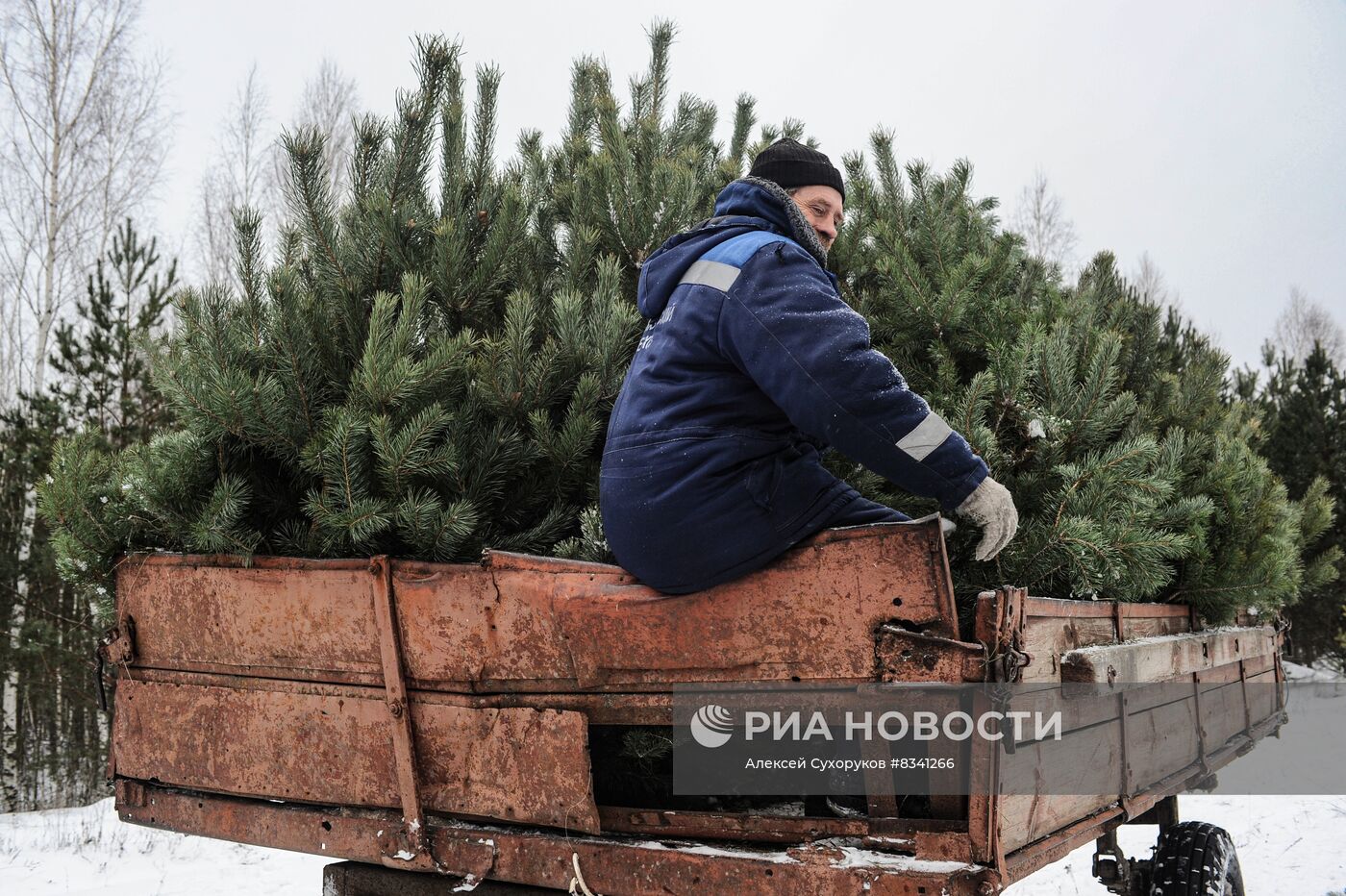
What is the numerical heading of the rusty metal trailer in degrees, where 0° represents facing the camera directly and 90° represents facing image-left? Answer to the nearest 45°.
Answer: approximately 225°
